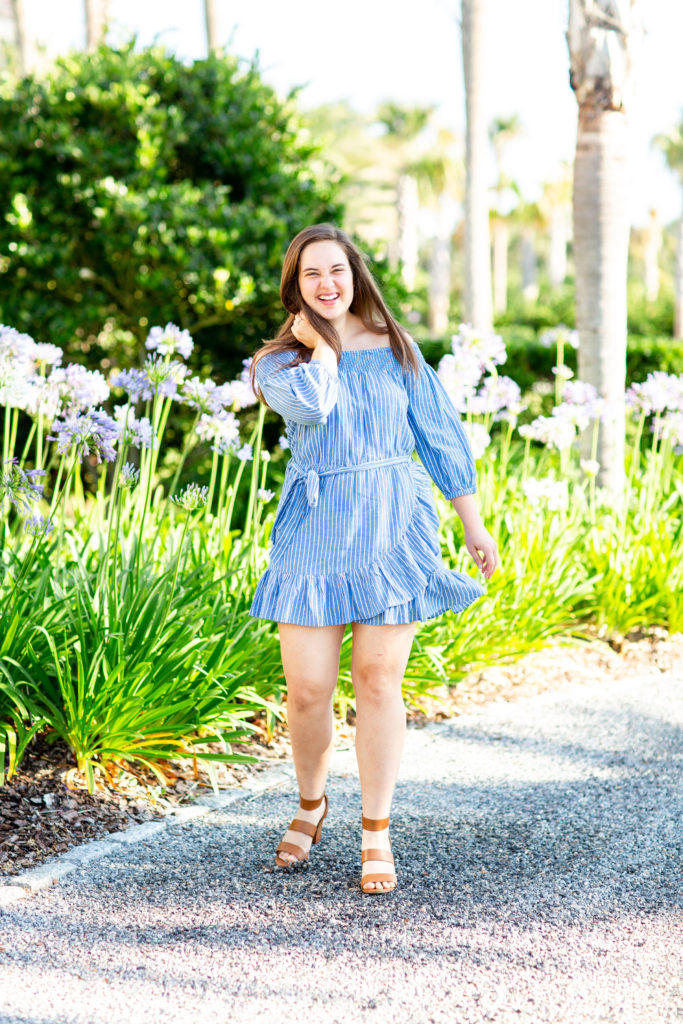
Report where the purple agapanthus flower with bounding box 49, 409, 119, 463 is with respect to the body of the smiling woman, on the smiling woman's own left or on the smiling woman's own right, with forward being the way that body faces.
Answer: on the smiling woman's own right

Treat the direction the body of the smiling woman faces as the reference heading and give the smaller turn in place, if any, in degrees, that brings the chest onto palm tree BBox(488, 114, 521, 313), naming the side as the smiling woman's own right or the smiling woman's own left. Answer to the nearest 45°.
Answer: approximately 180°

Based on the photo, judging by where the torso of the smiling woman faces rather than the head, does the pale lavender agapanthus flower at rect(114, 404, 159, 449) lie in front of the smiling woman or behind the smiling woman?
behind

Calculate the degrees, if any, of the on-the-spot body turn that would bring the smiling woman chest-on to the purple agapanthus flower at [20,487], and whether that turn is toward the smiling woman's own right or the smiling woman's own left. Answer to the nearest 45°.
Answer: approximately 90° to the smiling woman's own right

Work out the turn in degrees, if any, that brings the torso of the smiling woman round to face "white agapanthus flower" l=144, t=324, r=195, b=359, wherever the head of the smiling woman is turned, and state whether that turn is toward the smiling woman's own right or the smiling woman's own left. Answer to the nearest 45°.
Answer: approximately 135° to the smiling woman's own right

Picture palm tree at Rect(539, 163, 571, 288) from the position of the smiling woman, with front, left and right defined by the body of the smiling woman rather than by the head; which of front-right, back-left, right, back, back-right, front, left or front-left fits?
back

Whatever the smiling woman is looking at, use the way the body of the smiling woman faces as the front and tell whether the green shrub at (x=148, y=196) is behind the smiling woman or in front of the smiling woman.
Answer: behind

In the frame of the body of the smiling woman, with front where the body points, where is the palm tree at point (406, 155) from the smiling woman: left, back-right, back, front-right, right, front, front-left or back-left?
back

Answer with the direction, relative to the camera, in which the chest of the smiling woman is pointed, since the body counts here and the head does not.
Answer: toward the camera
